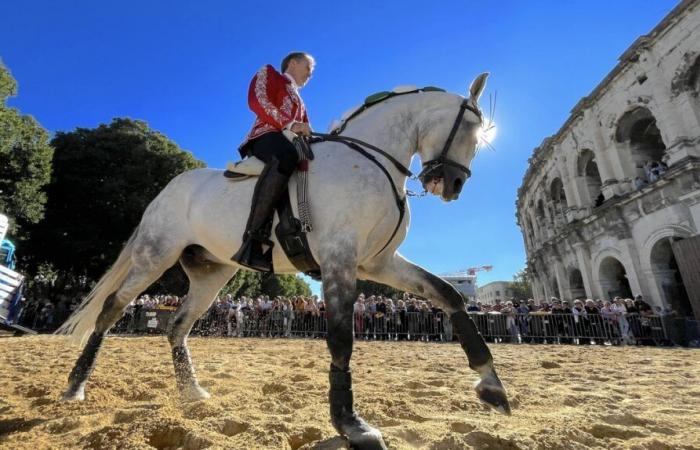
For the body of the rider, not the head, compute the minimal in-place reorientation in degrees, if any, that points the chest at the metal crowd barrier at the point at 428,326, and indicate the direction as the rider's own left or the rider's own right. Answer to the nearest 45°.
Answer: approximately 45° to the rider's own left

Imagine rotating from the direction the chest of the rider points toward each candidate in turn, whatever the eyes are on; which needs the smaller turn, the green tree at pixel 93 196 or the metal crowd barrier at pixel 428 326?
the metal crowd barrier

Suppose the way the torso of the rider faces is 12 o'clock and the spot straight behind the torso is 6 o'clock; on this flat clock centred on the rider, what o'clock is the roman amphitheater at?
The roman amphitheater is roughly at 11 o'clock from the rider.

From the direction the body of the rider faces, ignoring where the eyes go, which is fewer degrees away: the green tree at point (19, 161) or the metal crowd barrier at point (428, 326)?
the metal crowd barrier

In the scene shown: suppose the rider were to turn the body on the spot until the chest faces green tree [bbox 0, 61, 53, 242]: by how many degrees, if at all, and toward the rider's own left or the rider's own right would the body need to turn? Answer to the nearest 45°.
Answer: approximately 135° to the rider's own left

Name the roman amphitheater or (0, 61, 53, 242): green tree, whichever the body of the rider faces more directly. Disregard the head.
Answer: the roman amphitheater

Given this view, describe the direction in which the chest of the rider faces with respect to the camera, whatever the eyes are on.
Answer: to the viewer's right

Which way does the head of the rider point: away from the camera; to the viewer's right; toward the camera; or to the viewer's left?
to the viewer's right

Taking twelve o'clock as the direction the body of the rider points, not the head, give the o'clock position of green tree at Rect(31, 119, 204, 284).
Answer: The green tree is roughly at 8 o'clock from the rider.
